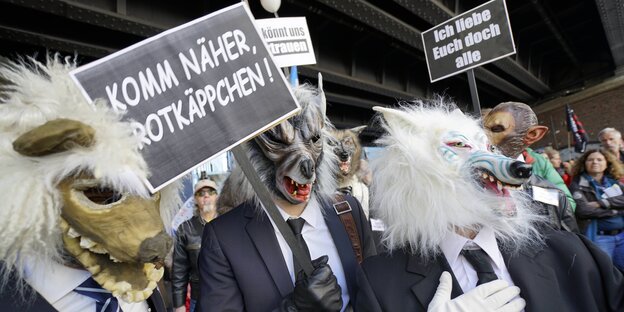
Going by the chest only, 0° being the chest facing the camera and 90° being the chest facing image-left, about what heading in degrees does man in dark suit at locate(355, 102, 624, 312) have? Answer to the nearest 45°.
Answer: approximately 0°

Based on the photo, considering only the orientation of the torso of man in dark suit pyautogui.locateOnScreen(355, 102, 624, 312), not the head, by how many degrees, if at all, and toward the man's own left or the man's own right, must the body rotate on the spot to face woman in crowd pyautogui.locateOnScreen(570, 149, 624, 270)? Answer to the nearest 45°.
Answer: approximately 180°

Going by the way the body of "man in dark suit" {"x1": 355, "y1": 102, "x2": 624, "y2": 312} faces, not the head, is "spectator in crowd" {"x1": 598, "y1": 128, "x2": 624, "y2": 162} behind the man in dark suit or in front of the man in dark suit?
behind

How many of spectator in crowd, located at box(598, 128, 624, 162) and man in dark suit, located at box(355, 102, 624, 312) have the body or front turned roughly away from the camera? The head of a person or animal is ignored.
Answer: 0

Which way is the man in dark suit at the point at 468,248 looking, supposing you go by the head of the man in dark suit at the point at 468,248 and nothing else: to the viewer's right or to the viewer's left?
to the viewer's right

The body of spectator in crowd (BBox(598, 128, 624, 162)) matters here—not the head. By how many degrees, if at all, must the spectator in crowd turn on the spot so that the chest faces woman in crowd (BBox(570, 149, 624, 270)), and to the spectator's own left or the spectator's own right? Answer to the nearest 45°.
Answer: approximately 45° to the spectator's own left
